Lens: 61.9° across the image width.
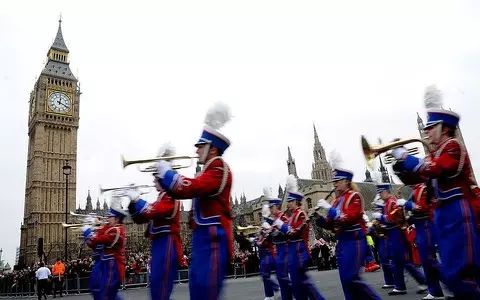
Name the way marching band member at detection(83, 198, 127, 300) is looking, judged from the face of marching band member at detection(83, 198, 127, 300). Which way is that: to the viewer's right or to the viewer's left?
to the viewer's left

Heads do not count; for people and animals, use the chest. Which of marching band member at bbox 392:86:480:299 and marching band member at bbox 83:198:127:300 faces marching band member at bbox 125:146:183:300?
marching band member at bbox 392:86:480:299

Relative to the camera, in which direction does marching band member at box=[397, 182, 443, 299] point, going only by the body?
to the viewer's left

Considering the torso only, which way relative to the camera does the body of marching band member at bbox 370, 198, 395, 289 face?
to the viewer's left

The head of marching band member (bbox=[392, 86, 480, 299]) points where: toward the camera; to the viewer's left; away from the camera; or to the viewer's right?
to the viewer's left

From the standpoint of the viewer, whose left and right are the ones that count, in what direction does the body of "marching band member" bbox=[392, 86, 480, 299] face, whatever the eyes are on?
facing to the left of the viewer

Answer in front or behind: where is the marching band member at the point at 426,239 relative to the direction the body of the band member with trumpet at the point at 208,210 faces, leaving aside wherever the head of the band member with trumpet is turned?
behind

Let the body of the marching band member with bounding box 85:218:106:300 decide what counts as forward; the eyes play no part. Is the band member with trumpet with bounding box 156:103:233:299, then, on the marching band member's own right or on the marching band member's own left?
on the marching band member's own left

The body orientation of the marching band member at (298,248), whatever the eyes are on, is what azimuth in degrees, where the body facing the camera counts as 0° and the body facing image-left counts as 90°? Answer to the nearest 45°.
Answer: approximately 90°

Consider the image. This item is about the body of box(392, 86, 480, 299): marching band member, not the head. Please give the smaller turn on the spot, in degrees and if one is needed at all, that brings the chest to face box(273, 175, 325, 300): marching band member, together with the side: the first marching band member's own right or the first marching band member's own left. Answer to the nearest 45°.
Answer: approximately 45° to the first marching band member's own right

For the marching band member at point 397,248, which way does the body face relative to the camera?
to the viewer's left

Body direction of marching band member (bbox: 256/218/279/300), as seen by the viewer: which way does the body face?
to the viewer's left

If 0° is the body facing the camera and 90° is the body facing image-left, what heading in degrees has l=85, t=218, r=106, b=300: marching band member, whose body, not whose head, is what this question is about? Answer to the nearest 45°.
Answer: approximately 90°

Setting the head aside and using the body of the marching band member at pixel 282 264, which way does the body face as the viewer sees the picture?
to the viewer's left

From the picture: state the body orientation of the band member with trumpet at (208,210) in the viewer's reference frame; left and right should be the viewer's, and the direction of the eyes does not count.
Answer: facing to the left of the viewer
